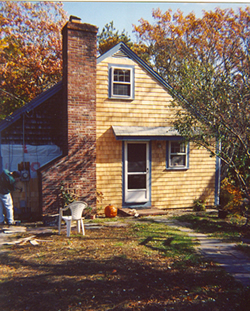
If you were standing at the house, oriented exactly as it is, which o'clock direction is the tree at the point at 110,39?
The tree is roughly at 6 o'clock from the house.

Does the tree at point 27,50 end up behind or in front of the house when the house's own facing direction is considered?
behind

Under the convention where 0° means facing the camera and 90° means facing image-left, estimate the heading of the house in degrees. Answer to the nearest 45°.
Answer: approximately 0°
